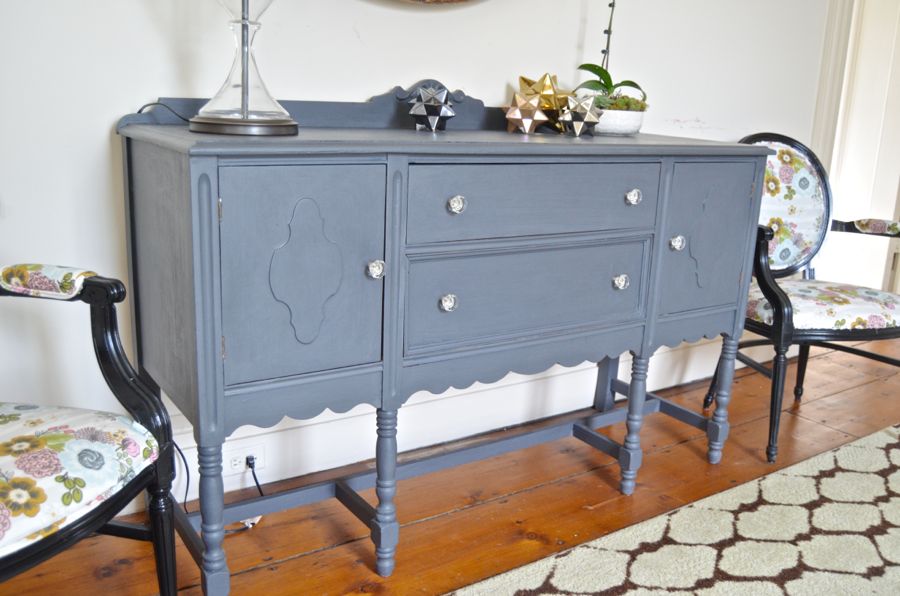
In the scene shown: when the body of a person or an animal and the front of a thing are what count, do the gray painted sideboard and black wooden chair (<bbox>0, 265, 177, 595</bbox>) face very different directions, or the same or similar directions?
same or similar directions

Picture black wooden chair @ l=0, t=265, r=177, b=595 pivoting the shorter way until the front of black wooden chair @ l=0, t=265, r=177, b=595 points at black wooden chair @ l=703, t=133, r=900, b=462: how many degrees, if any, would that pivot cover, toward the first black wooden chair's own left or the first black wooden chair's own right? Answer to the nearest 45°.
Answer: approximately 45° to the first black wooden chair's own left

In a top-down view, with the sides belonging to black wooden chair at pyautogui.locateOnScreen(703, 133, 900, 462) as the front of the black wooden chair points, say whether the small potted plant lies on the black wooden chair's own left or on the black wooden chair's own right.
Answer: on the black wooden chair's own right

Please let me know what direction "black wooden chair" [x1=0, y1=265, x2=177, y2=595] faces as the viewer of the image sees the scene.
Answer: facing the viewer and to the right of the viewer

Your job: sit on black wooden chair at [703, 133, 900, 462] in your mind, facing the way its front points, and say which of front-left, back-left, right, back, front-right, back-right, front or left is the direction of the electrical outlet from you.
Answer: right

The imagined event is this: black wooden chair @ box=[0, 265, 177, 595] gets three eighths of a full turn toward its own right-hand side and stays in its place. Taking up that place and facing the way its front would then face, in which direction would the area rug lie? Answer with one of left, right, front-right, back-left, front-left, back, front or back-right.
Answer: back

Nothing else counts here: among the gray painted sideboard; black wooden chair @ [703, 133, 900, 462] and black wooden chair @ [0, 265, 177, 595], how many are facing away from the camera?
0

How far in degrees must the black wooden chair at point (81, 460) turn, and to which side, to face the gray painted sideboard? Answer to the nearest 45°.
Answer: approximately 90° to its left

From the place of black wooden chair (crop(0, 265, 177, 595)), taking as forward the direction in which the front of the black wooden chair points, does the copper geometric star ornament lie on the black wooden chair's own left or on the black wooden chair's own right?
on the black wooden chair's own left

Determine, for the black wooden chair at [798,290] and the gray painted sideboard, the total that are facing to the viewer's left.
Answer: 0

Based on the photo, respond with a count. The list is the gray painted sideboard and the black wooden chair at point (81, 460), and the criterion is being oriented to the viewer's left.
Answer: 0

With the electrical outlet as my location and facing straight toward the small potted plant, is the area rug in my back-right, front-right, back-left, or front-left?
front-right
